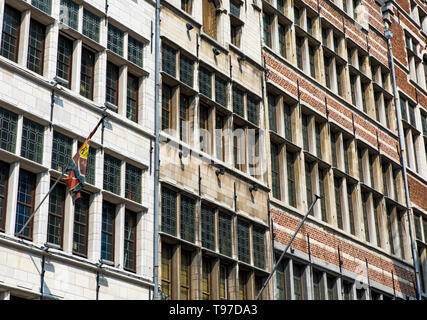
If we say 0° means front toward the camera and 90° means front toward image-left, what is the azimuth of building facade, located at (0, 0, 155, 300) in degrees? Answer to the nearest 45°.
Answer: approximately 315°

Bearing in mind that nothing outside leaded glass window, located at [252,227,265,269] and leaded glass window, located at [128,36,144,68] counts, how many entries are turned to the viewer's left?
0

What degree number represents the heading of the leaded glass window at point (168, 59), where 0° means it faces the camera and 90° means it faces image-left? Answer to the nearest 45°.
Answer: approximately 315°

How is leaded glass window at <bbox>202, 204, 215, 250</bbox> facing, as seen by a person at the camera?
facing the viewer and to the right of the viewer

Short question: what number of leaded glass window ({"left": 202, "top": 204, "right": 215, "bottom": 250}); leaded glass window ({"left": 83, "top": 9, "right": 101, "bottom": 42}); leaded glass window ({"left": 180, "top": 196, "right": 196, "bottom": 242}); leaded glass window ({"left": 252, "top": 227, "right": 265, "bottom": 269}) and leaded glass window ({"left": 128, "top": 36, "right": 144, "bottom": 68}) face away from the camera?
0

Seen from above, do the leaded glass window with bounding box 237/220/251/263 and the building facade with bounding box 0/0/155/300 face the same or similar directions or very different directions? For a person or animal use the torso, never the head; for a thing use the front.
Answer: same or similar directions

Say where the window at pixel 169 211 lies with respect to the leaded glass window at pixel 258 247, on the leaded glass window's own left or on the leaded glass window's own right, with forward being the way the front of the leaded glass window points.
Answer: on the leaded glass window's own right

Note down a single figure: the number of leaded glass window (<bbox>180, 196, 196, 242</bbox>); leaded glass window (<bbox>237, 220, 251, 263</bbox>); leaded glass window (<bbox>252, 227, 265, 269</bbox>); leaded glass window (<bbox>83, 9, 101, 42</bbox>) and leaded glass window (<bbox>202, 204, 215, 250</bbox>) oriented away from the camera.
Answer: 0

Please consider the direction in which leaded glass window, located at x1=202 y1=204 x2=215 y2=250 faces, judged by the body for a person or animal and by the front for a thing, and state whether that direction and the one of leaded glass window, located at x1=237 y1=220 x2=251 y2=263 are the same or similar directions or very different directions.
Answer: same or similar directions

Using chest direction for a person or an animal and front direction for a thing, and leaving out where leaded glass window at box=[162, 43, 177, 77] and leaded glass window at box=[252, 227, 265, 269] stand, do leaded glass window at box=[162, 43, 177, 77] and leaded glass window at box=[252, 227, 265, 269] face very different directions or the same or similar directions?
same or similar directions

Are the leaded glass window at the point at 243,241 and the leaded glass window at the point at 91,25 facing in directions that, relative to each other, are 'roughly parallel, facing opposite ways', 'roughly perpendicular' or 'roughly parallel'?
roughly parallel

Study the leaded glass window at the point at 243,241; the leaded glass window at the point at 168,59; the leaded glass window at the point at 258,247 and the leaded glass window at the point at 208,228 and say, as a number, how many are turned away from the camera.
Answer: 0

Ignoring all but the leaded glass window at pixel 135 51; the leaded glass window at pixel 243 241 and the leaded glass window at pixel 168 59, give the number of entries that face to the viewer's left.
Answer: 0
